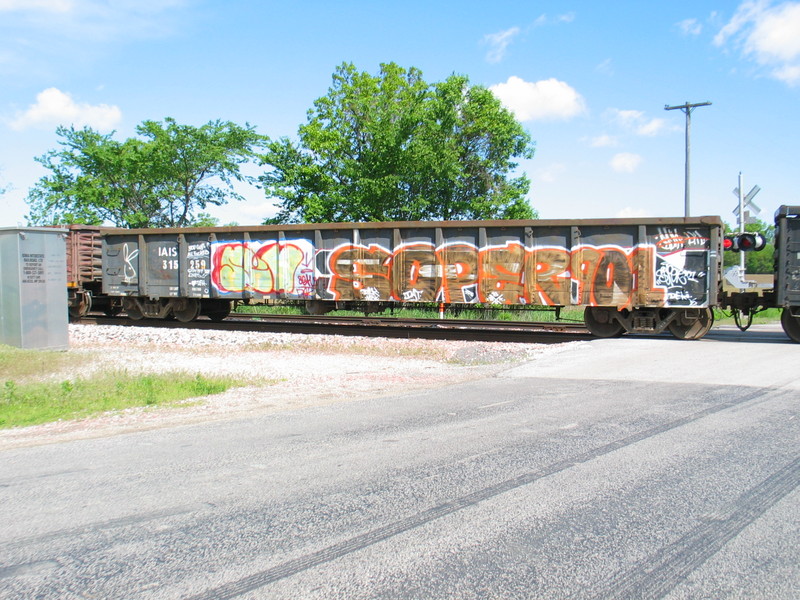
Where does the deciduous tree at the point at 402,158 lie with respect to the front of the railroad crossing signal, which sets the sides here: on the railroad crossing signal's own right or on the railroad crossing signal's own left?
on the railroad crossing signal's own right

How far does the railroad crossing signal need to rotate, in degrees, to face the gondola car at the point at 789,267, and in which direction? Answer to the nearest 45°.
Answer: approximately 45° to its left

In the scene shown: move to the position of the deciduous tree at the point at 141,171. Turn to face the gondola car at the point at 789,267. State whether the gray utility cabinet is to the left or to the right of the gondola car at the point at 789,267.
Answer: right

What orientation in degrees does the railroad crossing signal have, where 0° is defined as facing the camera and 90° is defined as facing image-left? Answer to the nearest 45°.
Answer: approximately 0°

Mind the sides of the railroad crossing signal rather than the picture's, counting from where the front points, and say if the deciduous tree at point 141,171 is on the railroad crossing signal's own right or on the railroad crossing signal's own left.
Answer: on the railroad crossing signal's own right

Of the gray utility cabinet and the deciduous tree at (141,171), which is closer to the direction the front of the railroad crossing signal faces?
the gray utility cabinet

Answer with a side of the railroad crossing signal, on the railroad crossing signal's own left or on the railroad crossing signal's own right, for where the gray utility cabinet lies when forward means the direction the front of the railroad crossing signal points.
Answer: on the railroad crossing signal's own right
